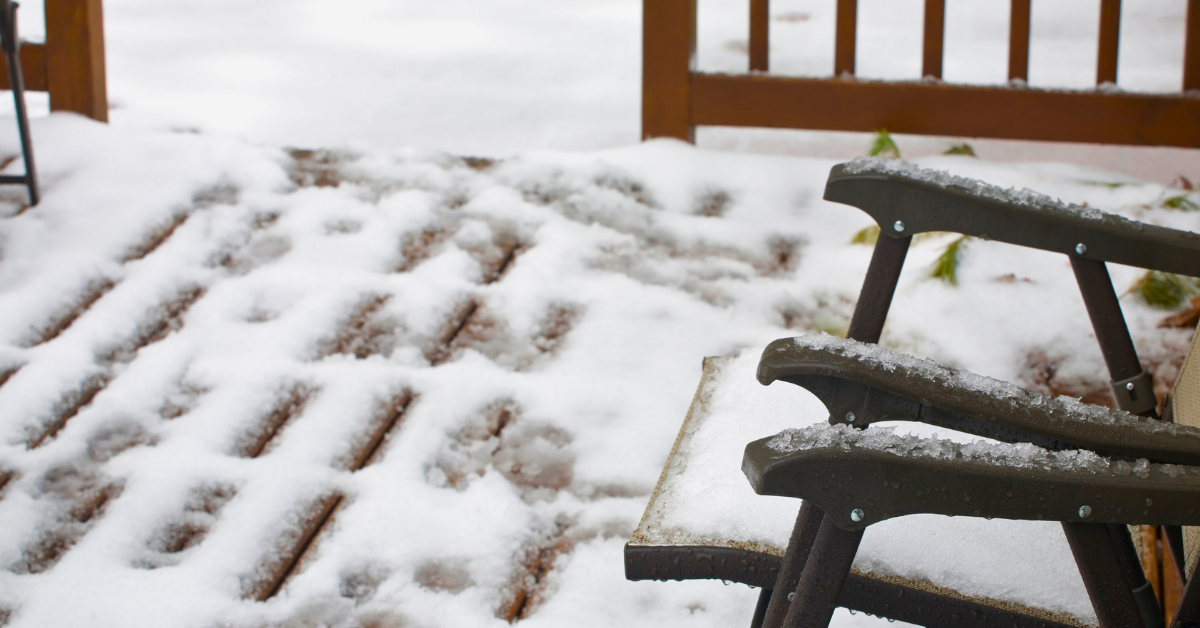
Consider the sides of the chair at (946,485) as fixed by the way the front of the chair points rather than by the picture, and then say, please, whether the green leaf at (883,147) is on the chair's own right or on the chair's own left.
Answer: on the chair's own right

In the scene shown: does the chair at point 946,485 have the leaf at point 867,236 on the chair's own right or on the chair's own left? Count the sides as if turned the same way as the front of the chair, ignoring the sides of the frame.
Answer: on the chair's own right

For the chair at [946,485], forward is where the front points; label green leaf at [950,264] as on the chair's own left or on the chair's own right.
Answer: on the chair's own right

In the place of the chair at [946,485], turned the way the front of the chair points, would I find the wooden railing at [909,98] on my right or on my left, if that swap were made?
on my right

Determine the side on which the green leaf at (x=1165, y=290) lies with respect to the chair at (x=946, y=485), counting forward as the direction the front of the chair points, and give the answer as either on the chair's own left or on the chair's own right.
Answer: on the chair's own right

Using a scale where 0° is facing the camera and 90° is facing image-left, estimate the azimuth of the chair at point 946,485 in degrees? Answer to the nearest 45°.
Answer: approximately 90°

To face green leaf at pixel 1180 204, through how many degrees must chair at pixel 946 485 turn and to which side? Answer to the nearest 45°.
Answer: approximately 90° to its right

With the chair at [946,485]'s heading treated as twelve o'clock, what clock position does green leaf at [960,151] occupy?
The green leaf is roughly at 3 o'clock from the chair.
